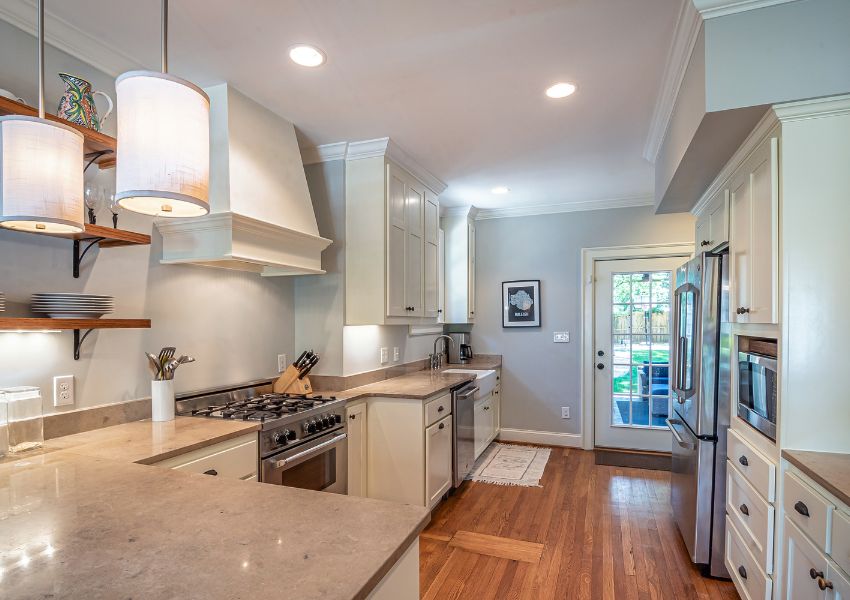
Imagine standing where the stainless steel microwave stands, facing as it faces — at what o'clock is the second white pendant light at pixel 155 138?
The second white pendant light is roughly at 10 o'clock from the stainless steel microwave.

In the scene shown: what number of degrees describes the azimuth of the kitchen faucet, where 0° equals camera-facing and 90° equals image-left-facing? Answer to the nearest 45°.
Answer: approximately 270°

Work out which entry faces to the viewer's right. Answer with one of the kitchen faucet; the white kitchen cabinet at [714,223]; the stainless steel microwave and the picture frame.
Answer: the kitchen faucet

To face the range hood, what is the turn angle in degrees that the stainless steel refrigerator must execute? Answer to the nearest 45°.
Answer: approximately 45° to its left

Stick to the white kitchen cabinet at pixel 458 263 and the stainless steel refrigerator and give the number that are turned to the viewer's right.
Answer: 1

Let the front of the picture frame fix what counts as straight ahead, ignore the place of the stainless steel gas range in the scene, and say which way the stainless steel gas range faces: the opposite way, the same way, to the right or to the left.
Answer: to the left

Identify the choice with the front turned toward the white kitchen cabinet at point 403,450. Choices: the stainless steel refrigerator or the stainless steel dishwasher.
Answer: the stainless steel refrigerator

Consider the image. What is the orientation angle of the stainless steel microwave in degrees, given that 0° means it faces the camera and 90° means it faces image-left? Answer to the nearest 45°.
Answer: approximately 90°

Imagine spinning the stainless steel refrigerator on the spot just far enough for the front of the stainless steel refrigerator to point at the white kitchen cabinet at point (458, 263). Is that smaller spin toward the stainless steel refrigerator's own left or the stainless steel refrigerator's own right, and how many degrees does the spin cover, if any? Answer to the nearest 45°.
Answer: approximately 45° to the stainless steel refrigerator's own right

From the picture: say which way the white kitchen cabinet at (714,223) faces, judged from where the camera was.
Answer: facing to the left of the viewer

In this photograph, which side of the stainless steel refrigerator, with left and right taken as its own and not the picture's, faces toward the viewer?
left

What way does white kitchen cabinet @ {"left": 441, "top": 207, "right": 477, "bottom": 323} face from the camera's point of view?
to the viewer's right

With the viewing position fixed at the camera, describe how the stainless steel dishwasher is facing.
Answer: facing to the right of the viewer

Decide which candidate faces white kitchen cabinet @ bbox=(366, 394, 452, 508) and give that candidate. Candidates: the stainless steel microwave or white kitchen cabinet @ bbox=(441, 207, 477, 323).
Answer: the stainless steel microwave
